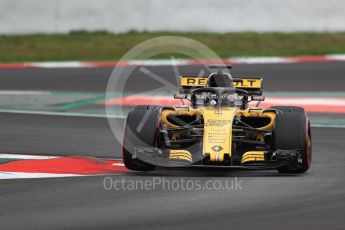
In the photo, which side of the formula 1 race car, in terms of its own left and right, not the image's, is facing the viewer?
front
